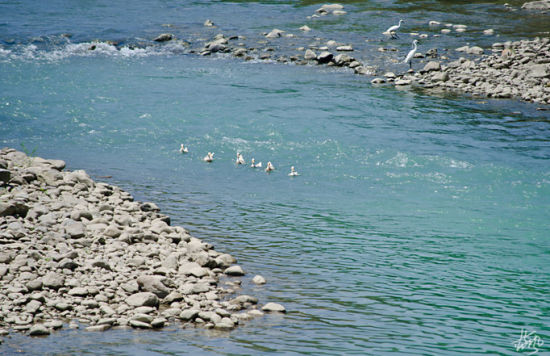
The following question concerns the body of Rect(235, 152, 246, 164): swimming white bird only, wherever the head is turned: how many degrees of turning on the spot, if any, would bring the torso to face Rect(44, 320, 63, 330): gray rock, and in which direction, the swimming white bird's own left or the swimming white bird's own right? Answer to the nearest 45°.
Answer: approximately 45° to the swimming white bird's own left

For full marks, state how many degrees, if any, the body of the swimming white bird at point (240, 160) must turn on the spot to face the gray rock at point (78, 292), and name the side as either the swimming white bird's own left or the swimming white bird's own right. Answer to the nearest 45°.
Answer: approximately 45° to the swimming white bird's own left

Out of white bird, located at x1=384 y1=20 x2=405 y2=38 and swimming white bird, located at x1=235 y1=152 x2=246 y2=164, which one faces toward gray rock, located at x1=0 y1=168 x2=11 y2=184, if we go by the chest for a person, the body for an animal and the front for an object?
the swimming white bird

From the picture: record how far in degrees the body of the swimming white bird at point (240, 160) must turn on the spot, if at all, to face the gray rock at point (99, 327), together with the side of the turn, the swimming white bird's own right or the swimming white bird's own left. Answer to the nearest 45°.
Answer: approximately 45° to the swimming white bird's own left

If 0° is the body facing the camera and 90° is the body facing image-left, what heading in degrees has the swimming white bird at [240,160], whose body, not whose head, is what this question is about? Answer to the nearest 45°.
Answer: approximately 45°

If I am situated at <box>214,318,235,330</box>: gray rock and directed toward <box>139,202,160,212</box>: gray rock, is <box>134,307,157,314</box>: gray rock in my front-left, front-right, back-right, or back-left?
front-left

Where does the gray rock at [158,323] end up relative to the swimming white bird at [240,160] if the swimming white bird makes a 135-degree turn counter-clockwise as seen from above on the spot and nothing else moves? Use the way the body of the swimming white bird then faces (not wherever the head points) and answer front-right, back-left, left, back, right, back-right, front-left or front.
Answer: right
